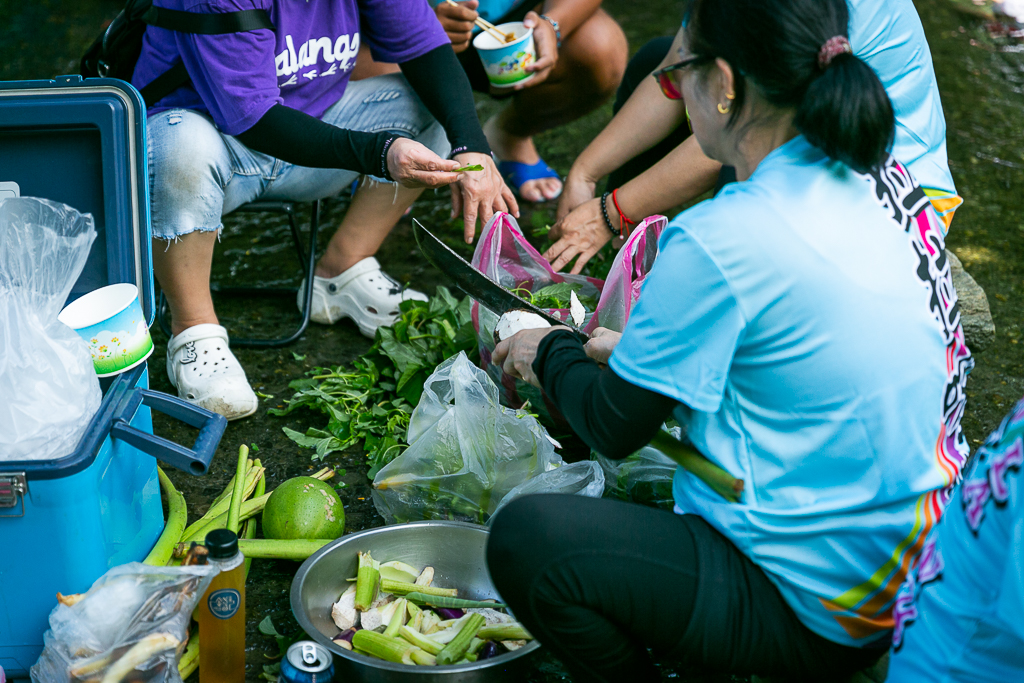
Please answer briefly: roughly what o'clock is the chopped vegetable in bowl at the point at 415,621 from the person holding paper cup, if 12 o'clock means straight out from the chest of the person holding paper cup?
The chopped vegetable in bowl is roughly at 12 o'clock from the person holding paper cup.

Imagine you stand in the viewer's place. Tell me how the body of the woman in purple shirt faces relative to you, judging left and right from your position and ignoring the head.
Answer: facing the viewer and to the right of the viewer

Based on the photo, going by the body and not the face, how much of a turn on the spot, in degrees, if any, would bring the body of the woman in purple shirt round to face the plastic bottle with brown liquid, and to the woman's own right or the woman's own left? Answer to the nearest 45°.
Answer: approximately 45° to the woman's own right

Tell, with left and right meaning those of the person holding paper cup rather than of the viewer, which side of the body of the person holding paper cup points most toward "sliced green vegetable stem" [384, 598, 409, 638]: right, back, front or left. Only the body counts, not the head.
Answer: front

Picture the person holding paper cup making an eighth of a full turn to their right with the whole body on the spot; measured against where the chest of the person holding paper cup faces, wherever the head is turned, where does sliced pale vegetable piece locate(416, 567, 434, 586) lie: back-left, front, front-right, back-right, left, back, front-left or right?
front-left

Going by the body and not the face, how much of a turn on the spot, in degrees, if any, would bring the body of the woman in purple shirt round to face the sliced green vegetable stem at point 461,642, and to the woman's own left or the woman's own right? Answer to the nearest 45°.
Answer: approximately 45° to the woman's own right

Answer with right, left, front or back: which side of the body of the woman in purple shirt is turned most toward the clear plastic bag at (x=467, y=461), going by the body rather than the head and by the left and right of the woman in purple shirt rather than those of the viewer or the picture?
front

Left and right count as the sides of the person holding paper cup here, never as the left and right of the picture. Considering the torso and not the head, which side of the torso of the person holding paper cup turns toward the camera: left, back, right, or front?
front

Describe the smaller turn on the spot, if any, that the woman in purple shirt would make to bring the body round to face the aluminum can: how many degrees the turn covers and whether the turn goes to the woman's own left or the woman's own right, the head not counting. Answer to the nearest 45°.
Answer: approximately 45° to the woman's own right

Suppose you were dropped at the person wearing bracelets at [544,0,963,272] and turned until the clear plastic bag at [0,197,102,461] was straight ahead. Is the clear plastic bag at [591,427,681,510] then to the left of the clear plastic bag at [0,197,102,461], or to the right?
left
